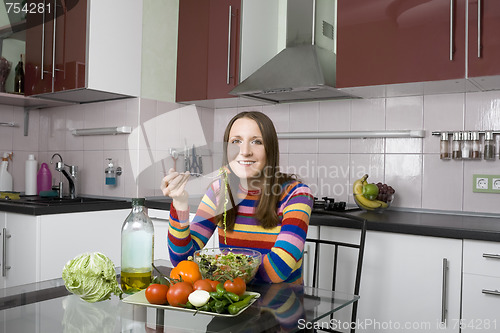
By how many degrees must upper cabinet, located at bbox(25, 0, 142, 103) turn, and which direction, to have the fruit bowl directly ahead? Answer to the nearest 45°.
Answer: approximately 90° to its left

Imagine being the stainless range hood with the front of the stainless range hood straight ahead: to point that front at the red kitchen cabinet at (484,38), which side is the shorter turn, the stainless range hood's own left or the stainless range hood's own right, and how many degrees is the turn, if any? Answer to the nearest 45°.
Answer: approximately 90° to the stainless range hood's own left

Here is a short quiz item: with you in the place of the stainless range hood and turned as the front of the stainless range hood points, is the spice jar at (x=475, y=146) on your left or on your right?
on your left

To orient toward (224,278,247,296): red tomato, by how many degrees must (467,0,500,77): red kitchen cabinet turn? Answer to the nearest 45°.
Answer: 0° — it already faces it

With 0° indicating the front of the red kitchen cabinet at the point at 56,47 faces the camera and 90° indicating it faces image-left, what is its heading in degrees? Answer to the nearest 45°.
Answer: approximately 45°

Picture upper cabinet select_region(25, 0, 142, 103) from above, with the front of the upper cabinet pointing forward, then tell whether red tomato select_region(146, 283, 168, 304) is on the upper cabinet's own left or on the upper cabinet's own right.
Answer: on the upper cabinet's own left

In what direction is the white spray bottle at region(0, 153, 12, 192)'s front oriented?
to the viewer's right

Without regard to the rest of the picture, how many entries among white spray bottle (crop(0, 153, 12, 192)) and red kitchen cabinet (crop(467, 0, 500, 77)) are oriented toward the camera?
1

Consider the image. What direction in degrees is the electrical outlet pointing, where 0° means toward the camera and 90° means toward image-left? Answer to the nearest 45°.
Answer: approximately 0°
